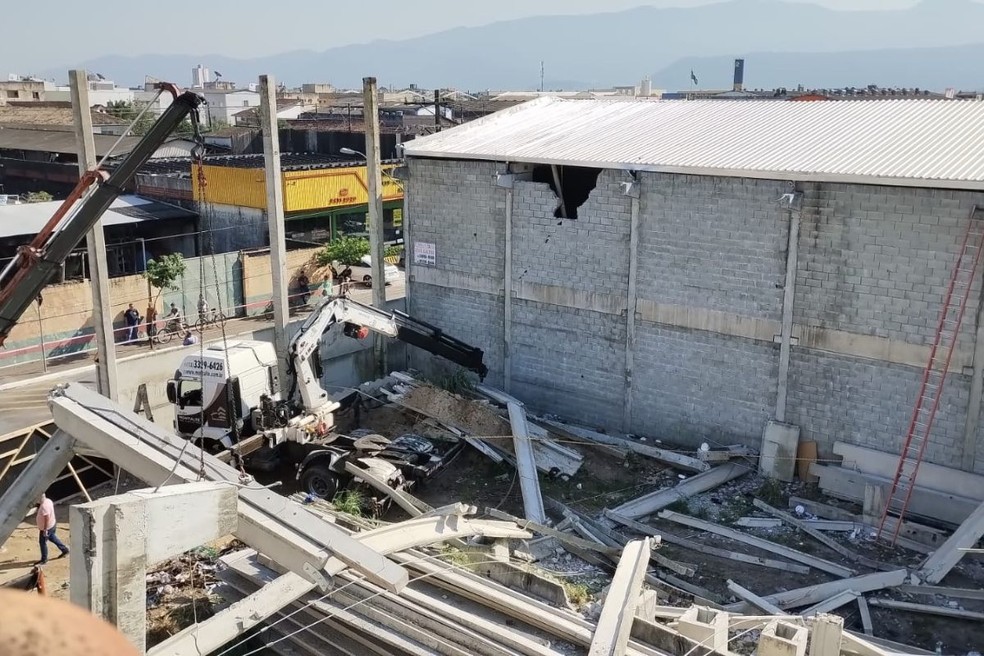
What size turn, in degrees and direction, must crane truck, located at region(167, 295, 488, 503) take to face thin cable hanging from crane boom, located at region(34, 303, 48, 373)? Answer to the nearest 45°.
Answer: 0° — it already faces it

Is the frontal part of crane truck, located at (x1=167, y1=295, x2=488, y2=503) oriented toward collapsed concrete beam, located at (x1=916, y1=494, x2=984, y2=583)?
no

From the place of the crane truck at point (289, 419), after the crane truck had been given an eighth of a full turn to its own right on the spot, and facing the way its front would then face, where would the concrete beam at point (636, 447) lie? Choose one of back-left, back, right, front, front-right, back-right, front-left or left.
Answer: right

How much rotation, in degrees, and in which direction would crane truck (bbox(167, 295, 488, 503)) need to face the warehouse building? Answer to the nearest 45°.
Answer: approximately 135° to its right

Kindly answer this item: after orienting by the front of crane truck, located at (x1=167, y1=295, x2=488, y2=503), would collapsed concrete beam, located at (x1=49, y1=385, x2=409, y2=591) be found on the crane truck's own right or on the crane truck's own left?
on the crane truck's own left

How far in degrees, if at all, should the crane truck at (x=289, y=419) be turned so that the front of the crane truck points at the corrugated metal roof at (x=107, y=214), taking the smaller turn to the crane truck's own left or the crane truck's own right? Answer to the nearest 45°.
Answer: approximately 45° to the crane truck's own right

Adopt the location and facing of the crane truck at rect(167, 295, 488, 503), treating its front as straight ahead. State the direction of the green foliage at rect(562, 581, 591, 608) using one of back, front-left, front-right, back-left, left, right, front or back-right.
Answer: back

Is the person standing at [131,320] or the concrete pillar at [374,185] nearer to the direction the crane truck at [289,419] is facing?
the person standing

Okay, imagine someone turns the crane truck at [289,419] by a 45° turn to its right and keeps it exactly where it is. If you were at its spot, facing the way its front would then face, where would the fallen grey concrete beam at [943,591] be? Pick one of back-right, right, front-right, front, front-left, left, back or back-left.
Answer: back-right

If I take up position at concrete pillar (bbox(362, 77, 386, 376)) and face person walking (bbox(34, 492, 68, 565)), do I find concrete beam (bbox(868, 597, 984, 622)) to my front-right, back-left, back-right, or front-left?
front-left

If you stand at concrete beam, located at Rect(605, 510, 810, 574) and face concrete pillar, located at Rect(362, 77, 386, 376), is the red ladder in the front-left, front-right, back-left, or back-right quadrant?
back-right

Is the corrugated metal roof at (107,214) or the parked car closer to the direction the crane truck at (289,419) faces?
the corrugated metal roof

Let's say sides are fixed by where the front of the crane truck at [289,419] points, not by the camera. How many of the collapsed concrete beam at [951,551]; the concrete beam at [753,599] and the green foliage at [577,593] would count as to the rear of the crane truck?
3

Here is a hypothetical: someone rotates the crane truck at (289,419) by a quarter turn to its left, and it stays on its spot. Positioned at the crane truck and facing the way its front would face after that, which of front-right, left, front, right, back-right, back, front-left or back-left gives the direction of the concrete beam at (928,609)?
left

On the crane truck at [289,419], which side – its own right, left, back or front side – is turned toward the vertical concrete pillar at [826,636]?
back

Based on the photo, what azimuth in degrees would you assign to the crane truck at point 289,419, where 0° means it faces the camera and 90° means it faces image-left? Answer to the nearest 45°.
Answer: approximately 135°

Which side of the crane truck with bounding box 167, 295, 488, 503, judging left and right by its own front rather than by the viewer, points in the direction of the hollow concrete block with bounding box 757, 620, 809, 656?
back

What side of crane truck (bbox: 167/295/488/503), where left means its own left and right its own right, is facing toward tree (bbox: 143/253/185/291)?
front

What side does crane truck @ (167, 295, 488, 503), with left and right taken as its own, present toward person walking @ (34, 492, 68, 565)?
left

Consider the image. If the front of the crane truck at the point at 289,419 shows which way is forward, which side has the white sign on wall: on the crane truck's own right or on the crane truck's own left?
on the crane truck's own right

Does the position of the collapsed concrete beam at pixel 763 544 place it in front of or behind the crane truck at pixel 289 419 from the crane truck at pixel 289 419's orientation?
behind
